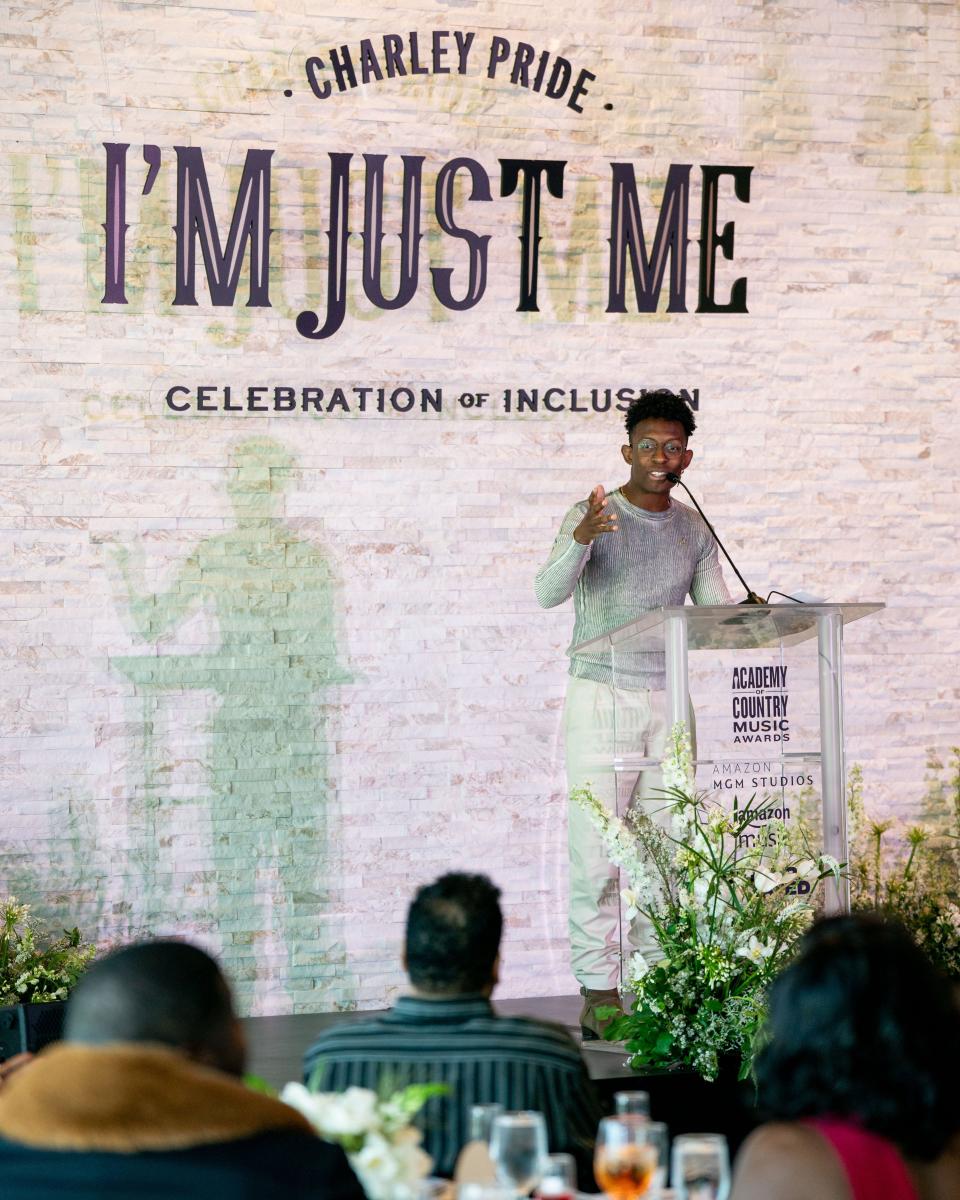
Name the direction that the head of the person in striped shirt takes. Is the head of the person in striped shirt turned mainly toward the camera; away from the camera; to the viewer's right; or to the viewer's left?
away from the camera

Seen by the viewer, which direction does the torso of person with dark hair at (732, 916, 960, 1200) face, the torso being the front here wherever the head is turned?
away from the camera

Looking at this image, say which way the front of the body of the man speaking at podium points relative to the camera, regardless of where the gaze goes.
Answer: toward the camera

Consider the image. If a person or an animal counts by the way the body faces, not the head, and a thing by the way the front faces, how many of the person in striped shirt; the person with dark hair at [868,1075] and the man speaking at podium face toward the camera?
1

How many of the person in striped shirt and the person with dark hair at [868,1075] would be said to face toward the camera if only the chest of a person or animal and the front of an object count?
0

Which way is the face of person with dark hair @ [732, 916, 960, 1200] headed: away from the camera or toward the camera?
away from the camera

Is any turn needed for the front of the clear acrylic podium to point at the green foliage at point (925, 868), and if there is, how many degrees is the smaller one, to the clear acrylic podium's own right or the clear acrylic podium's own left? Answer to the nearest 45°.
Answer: approximately 135° to the clear acrylic podium's own left

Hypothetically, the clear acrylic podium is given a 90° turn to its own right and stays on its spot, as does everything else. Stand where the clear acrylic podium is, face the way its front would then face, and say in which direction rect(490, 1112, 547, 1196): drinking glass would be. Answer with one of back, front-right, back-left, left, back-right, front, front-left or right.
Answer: front-left

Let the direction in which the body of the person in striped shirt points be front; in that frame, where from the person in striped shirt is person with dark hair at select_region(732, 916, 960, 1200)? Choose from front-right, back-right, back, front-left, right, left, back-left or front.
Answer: back-right
